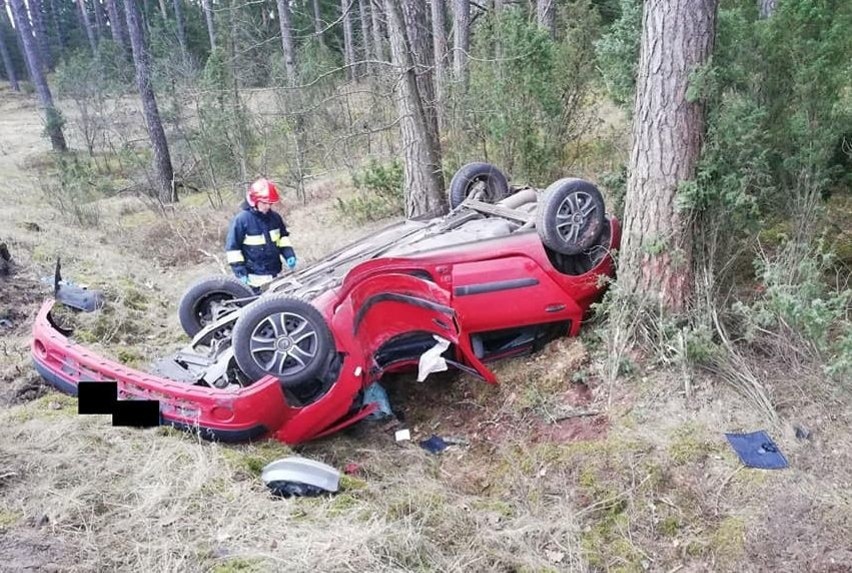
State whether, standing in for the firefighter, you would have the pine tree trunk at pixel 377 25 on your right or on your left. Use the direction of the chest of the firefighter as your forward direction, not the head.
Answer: on your left

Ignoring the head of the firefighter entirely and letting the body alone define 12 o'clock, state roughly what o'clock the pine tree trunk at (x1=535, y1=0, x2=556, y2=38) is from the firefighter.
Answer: The pine tree trunk is roughly at 9 o'clock from the firefighter.

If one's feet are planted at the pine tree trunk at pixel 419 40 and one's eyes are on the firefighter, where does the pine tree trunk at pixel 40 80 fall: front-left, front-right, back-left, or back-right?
back-right

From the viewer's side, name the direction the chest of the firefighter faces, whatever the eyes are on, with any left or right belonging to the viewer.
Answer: facing the viewer and to the right of the viewer

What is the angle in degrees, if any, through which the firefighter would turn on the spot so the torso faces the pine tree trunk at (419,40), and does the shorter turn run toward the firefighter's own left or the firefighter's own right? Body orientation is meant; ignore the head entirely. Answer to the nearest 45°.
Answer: approximately 90° to the firefighter's own left

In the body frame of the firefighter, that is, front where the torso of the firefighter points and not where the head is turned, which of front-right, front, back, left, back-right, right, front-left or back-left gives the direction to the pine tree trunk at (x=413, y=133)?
left

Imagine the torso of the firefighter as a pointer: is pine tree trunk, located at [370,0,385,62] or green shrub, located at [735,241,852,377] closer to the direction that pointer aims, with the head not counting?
the green shrub

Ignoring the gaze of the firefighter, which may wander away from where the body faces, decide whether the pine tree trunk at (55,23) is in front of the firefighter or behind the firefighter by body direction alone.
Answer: behind

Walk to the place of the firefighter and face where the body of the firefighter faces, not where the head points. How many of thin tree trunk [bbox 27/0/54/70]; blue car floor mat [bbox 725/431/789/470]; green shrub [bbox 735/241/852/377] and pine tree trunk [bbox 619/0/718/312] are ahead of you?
3

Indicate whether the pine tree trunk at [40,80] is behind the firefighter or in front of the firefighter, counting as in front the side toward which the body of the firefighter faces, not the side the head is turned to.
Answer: behind

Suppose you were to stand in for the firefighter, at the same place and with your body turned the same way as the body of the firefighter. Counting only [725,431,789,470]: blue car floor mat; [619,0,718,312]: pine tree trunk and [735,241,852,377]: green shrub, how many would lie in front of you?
3

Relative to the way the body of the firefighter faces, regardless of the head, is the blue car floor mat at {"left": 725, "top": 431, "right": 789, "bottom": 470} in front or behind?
in front
